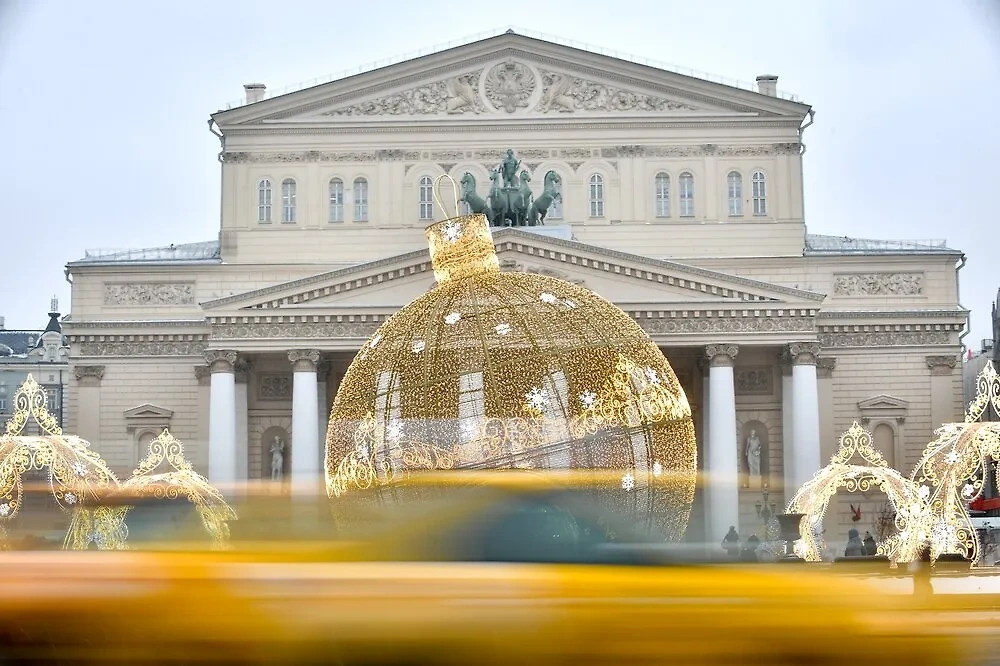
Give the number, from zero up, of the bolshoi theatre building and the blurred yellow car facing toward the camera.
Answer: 1

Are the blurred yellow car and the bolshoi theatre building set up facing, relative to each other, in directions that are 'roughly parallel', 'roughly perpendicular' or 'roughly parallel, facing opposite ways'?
roughly perpendicular

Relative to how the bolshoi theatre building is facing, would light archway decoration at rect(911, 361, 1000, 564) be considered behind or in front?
in front

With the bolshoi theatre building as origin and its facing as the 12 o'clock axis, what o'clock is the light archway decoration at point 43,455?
The light archway decoration is roughly at 1 o'clock from the bolshoi theatre building.
